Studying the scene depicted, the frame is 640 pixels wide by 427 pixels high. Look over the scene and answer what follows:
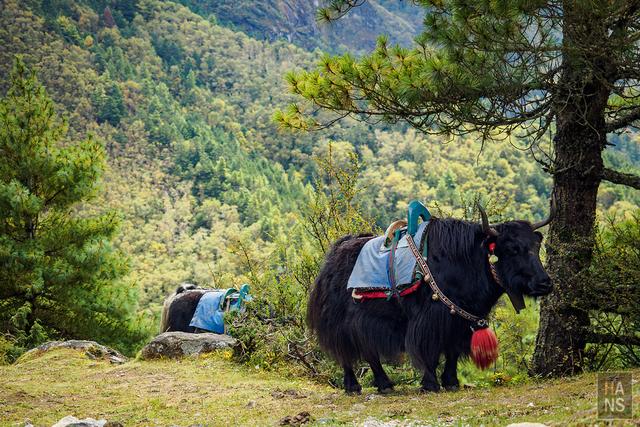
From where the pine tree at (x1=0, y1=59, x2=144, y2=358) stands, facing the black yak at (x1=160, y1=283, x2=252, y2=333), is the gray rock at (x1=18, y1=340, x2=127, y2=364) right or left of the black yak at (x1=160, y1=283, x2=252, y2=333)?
right

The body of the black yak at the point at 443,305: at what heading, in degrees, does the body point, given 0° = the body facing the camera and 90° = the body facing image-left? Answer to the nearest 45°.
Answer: approximately 270°

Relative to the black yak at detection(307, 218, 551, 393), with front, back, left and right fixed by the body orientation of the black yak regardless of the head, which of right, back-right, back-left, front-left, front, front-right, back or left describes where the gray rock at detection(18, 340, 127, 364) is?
back-left

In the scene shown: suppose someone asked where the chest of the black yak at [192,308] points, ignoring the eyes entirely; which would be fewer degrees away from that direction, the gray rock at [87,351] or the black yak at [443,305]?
the black yak

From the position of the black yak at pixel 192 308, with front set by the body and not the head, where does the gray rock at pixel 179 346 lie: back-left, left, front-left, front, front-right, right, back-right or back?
right

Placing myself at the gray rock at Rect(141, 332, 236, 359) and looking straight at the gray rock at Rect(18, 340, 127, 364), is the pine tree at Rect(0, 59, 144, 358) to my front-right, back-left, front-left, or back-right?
front-right

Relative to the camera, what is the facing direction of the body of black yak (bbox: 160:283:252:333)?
to the viewer's right

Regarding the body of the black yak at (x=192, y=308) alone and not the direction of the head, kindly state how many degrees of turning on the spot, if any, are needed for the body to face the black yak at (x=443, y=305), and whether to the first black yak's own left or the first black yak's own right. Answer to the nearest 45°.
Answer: approximately 90° to the first black yak's own right

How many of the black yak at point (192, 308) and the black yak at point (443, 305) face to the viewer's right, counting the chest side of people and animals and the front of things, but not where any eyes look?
2

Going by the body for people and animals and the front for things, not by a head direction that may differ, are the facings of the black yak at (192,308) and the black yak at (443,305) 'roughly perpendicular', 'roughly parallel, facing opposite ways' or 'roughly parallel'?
roughly parallel

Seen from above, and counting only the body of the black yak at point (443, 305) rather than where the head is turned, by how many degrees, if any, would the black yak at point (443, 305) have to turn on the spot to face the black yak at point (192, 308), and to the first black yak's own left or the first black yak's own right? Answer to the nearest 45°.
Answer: approximately 135° to the first black yak's own left

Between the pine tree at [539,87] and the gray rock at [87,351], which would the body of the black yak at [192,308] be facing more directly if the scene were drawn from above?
the pine tree
